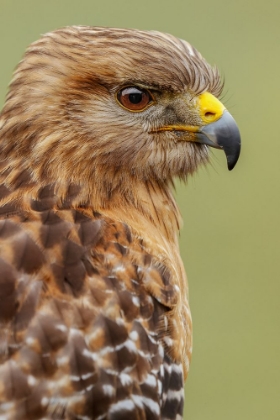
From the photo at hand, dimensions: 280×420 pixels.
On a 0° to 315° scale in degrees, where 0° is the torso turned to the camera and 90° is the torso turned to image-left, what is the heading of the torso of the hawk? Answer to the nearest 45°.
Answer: approximately 270°
